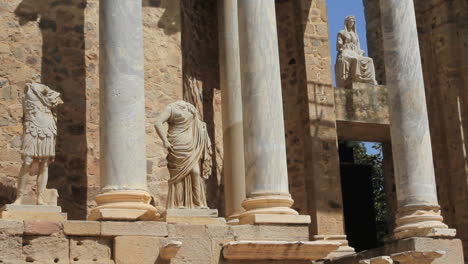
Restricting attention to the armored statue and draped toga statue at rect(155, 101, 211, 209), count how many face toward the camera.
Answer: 2

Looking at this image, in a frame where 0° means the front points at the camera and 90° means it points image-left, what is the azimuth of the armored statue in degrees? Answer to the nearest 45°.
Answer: approximately 0°

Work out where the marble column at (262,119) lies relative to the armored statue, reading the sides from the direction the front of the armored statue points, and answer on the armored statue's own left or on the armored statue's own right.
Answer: on the armored statue's own left

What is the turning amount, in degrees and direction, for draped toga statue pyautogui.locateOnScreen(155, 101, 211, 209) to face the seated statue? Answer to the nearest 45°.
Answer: approximately 135° to its left

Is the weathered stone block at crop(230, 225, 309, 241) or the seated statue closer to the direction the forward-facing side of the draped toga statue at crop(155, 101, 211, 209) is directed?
the weathered stone block

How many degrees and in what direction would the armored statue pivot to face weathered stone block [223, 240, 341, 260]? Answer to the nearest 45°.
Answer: approximately 90° to its left
